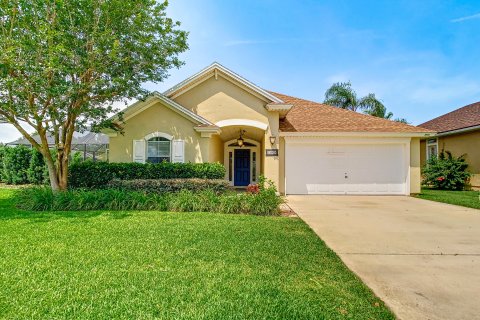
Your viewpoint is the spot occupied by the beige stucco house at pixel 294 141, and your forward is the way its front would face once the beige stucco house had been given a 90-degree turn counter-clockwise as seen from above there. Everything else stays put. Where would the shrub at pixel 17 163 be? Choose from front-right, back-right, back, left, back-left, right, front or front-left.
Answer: back

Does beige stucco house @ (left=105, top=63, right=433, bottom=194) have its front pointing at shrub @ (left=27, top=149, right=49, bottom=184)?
no

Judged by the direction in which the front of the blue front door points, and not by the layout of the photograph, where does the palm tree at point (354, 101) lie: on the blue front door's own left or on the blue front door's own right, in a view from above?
on the blue front door's own left

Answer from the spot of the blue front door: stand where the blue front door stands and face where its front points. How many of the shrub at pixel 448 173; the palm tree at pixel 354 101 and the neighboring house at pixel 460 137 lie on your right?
0

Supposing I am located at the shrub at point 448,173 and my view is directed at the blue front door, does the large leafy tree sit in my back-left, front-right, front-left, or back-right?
front-left

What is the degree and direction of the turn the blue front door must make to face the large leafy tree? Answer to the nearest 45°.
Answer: approximately 45° to its right

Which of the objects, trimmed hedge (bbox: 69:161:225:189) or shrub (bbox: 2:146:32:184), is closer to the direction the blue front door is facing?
the trimmed hedge

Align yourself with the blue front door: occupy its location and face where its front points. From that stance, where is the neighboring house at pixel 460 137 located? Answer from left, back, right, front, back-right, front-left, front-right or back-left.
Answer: left

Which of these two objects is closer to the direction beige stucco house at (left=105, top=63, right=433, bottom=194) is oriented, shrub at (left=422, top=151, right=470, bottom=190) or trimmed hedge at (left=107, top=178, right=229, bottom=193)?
the trimmed hedge

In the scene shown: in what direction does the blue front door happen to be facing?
toward the camera

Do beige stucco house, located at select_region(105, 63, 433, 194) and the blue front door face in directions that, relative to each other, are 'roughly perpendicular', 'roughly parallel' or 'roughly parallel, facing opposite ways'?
roughly parallel

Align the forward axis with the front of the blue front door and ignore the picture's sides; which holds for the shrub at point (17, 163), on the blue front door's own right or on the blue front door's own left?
on the blue front door's own right

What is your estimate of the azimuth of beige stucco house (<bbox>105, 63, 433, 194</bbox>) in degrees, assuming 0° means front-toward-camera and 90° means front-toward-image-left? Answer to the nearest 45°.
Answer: approximately 0°

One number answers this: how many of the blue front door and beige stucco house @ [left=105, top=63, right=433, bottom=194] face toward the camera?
2

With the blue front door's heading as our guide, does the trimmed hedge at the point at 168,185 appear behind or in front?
in front
